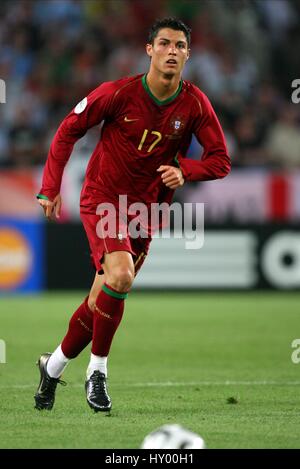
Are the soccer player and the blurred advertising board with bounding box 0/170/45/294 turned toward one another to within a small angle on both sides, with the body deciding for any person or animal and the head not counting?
no

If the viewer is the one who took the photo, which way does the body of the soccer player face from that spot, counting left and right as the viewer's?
facing the viewer

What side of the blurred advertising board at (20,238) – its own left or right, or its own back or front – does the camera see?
front

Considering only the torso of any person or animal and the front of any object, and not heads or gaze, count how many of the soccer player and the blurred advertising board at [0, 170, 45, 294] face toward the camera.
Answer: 2

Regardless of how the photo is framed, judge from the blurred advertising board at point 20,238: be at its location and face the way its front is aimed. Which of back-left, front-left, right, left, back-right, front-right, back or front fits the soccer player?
front

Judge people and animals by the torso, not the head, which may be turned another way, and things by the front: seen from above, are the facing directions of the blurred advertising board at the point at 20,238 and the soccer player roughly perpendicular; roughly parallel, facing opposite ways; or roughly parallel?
roughly parallel

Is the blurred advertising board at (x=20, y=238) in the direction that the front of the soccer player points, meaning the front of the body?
no
